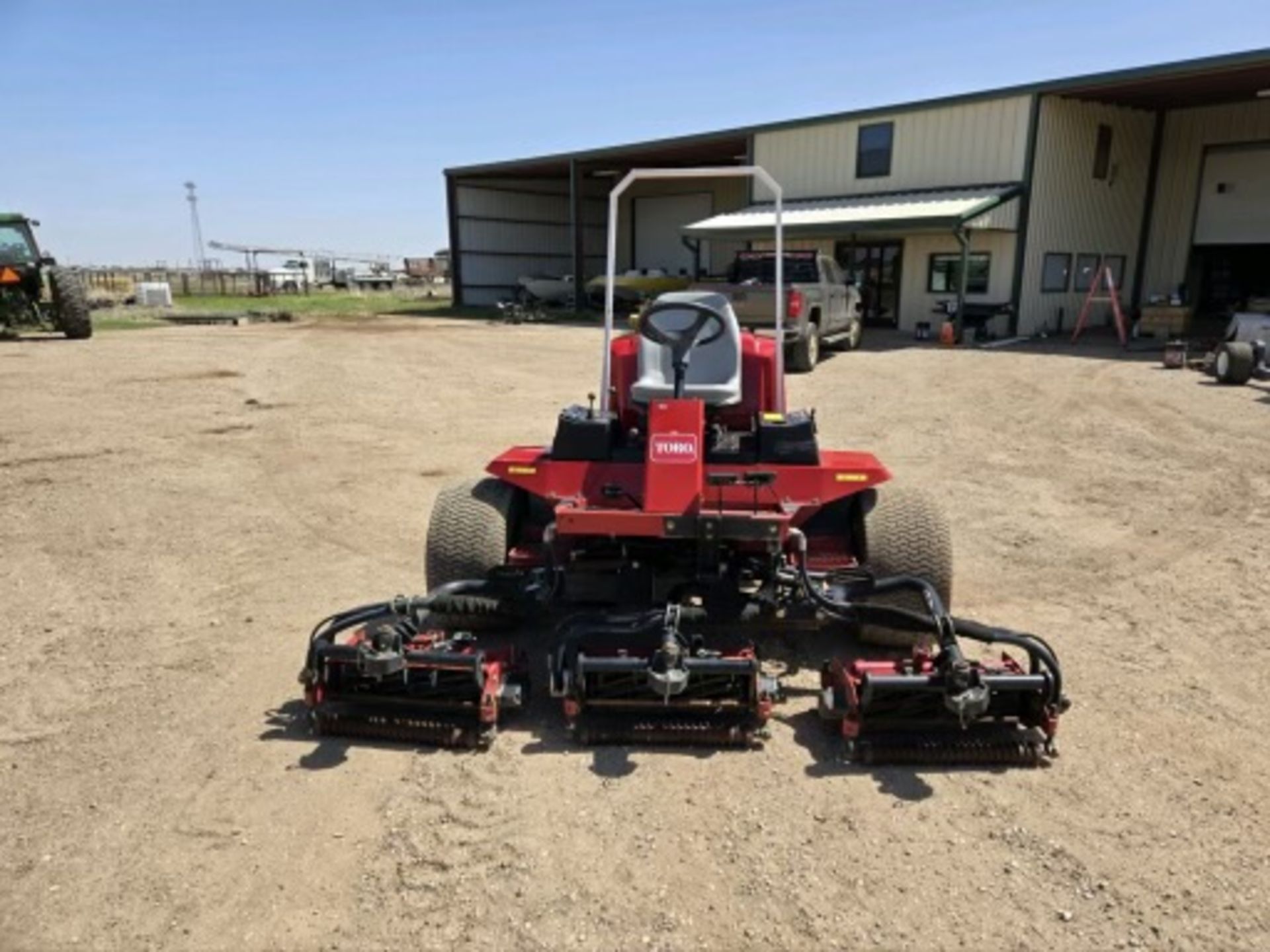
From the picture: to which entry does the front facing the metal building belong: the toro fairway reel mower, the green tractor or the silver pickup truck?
the silver pickup truck

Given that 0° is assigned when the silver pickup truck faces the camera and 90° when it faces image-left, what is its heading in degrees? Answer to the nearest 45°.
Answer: approximately 225°

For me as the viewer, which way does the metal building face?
facing the viewer and to the left of the viewer

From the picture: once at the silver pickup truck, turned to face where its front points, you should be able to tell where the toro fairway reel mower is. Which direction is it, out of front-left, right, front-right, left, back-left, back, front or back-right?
back-right

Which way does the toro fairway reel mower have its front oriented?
toward the camera

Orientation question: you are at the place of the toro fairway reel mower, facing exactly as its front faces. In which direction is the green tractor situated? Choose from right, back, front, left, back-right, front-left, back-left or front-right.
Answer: back-right

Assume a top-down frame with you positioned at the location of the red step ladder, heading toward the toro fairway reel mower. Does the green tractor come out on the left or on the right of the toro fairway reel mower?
right

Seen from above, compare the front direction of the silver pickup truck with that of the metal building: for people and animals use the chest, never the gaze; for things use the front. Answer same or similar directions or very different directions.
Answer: very different directions

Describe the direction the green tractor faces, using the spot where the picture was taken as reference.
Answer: facing away from the viewer

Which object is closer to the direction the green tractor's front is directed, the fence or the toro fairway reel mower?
the fence

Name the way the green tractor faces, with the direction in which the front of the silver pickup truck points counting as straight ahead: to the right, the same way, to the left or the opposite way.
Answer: to the left

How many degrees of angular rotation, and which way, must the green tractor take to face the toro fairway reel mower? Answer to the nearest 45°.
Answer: approximately 180°

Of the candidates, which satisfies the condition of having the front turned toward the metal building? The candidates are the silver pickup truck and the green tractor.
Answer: the silver pickup truck

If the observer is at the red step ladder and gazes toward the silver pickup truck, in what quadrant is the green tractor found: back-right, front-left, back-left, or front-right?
front-right

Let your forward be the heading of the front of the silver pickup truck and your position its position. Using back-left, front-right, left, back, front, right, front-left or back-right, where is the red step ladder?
front

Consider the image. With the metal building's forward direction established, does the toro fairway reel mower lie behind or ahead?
ahead
